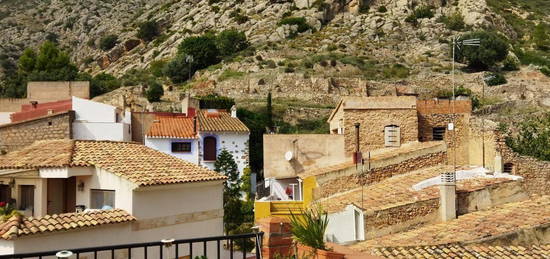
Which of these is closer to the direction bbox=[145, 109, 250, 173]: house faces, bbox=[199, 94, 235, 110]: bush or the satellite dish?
the satellite dish

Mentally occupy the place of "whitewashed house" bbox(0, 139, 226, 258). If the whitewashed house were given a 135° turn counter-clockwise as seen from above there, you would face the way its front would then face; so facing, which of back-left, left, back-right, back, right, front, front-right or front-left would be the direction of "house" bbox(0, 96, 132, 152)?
left

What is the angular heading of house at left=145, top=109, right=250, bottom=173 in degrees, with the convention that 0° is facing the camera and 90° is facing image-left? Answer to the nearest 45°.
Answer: approximately 0°

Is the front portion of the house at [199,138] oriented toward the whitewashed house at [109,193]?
yes

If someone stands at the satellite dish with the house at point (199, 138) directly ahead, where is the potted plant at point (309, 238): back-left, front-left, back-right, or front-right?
back-left

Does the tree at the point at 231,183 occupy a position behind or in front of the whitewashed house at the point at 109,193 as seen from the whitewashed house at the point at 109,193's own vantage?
behind

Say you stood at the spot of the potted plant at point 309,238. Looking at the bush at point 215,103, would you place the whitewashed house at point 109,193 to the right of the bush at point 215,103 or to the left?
left

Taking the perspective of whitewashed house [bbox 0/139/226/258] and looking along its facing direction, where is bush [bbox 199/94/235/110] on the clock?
The bush is roughly at 5 o'clock from the whitewashed house.

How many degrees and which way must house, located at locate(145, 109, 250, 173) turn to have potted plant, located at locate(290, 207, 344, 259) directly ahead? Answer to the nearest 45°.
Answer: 0° — it already faces it

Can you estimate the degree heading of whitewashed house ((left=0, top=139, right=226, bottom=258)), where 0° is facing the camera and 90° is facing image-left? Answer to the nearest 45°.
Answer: approximately 45°

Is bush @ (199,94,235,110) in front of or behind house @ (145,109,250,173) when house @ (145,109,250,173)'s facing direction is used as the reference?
behind

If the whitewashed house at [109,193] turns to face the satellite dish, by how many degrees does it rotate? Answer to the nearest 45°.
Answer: approximately 180°
